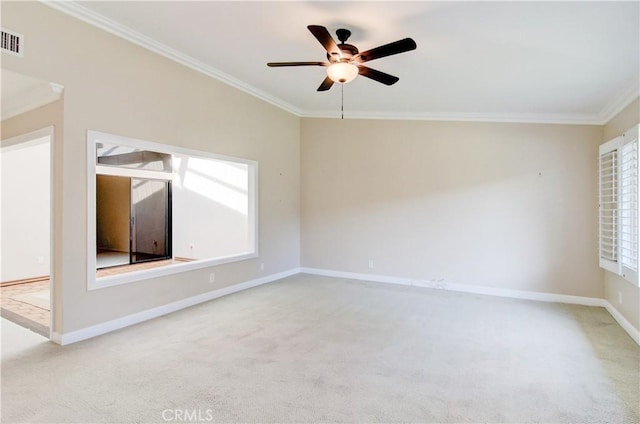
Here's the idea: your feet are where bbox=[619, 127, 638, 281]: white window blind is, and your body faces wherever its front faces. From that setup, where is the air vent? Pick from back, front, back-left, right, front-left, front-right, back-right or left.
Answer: front-left

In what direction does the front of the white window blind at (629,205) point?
to the viewer's left

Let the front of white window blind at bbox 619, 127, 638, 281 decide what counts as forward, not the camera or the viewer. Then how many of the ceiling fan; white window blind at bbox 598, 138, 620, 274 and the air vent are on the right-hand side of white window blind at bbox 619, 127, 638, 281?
1

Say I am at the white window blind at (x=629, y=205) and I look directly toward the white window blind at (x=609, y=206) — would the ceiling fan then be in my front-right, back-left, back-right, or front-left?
back-left

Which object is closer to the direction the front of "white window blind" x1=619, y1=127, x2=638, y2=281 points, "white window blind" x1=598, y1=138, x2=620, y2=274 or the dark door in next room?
the dark door in next room

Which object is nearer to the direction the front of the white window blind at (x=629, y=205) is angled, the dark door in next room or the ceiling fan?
the dark door in next room

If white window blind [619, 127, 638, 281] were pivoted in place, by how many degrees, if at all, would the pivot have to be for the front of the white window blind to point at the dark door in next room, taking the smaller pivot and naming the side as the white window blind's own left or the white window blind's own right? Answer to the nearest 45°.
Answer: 0° — it already faces it

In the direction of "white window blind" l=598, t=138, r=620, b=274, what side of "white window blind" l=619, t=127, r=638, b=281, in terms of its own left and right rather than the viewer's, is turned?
right
